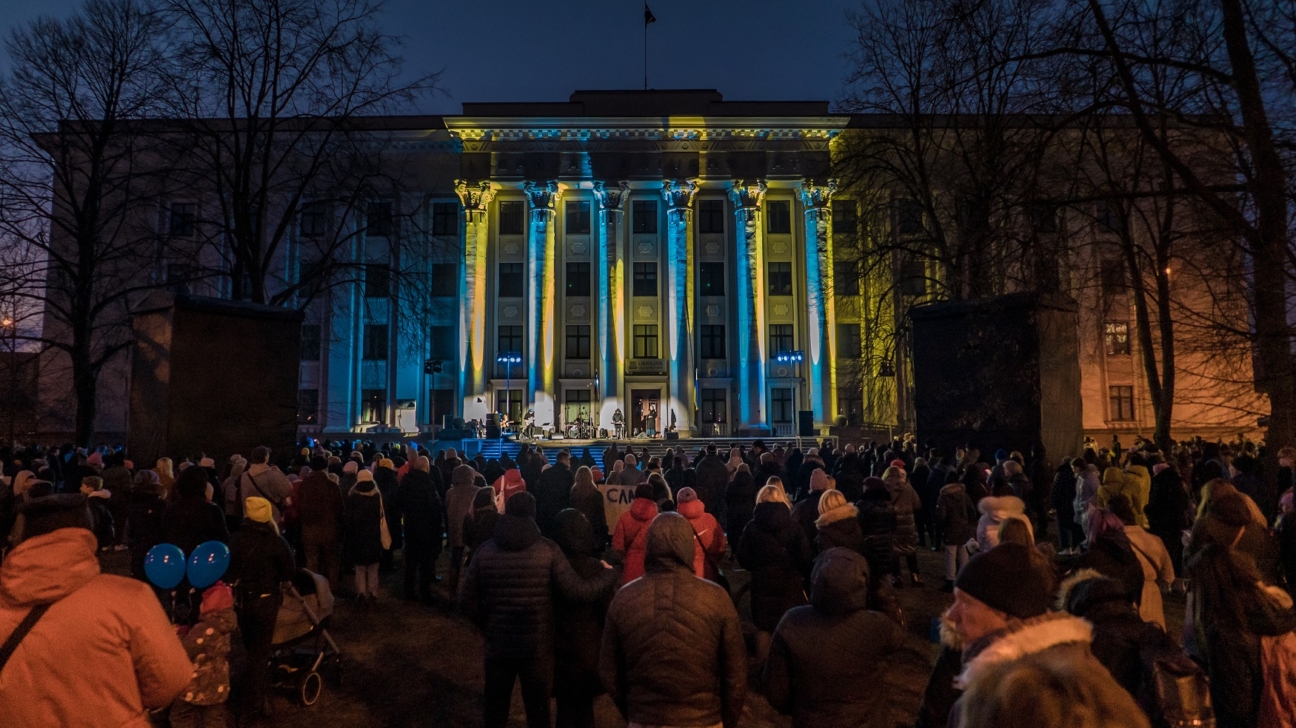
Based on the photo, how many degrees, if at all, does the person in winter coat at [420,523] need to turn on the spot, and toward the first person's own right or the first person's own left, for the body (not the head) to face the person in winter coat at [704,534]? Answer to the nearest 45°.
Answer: approximately 135° to the first person's own right

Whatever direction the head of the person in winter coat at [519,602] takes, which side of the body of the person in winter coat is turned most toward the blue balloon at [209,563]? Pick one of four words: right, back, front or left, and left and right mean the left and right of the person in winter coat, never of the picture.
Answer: left

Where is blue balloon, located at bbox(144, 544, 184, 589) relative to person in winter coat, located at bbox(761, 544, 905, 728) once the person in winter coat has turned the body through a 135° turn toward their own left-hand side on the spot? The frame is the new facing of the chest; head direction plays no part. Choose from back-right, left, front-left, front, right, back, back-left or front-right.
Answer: front-right

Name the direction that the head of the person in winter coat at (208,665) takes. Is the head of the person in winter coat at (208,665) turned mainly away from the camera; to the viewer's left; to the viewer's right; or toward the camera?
away from the camera

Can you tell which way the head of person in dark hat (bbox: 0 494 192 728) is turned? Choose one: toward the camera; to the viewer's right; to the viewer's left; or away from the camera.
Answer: away from the camera

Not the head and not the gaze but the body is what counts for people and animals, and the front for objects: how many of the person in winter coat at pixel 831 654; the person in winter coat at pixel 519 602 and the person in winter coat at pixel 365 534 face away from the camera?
3

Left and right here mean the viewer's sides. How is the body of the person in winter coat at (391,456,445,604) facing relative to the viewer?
facing away from the viewer

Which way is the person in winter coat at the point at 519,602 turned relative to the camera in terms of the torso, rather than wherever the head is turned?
away from the camera

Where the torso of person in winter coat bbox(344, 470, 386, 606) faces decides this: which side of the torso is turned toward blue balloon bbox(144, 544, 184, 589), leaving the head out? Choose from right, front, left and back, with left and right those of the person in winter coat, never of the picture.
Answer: back

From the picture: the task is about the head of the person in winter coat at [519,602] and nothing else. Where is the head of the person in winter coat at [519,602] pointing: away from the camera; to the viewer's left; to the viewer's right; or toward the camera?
away from the camera

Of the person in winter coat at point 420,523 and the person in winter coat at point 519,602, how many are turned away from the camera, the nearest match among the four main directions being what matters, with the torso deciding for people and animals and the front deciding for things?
2

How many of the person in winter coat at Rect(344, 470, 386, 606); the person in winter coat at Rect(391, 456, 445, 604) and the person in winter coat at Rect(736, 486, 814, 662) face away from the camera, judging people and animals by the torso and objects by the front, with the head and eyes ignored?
3

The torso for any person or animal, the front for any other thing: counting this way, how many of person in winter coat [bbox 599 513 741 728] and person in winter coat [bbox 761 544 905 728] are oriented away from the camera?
2

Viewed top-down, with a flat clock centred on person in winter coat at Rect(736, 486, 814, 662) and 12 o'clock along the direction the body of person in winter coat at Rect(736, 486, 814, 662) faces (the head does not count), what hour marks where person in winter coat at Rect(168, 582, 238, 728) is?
person in winter coat at Rect(168, 582, 238, 728) is roughly at 8 o'clock from person in winter coat at Rect(736, 486, 814, 662).

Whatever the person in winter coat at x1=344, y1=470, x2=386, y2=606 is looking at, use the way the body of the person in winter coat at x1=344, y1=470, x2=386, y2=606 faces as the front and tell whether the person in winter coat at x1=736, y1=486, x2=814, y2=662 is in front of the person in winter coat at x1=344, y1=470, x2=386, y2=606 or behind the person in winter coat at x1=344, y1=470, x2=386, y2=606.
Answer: behind

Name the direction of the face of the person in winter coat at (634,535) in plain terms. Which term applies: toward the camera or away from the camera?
away from the camera
